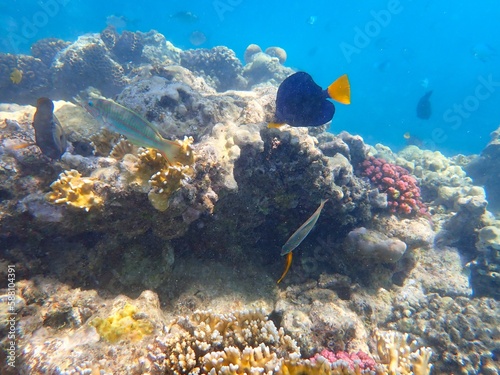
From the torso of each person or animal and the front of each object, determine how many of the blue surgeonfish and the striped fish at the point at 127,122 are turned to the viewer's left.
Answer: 2

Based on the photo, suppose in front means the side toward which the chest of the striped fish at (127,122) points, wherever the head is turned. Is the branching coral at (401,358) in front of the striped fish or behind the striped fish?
behind

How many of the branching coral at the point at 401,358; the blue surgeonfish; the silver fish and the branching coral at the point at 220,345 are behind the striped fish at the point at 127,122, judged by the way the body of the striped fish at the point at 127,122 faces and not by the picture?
4

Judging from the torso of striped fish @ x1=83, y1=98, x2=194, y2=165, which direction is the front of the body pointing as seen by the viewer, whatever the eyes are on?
to the viewer's left

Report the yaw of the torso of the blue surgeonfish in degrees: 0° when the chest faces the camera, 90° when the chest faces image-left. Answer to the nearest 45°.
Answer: approximately 90°

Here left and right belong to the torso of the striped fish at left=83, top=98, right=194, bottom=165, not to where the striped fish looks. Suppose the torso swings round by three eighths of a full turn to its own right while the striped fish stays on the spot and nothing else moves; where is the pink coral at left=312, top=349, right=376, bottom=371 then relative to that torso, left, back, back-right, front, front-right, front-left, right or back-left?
front-right

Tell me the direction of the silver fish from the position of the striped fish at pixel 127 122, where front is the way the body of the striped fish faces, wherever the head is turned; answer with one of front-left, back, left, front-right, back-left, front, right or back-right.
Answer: back

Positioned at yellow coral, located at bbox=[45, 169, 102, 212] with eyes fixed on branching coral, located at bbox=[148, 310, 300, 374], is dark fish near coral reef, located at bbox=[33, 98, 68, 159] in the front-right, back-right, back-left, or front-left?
back-left

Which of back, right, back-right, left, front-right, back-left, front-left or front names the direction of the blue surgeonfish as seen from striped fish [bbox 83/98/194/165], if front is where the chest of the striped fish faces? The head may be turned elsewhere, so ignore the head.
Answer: back
